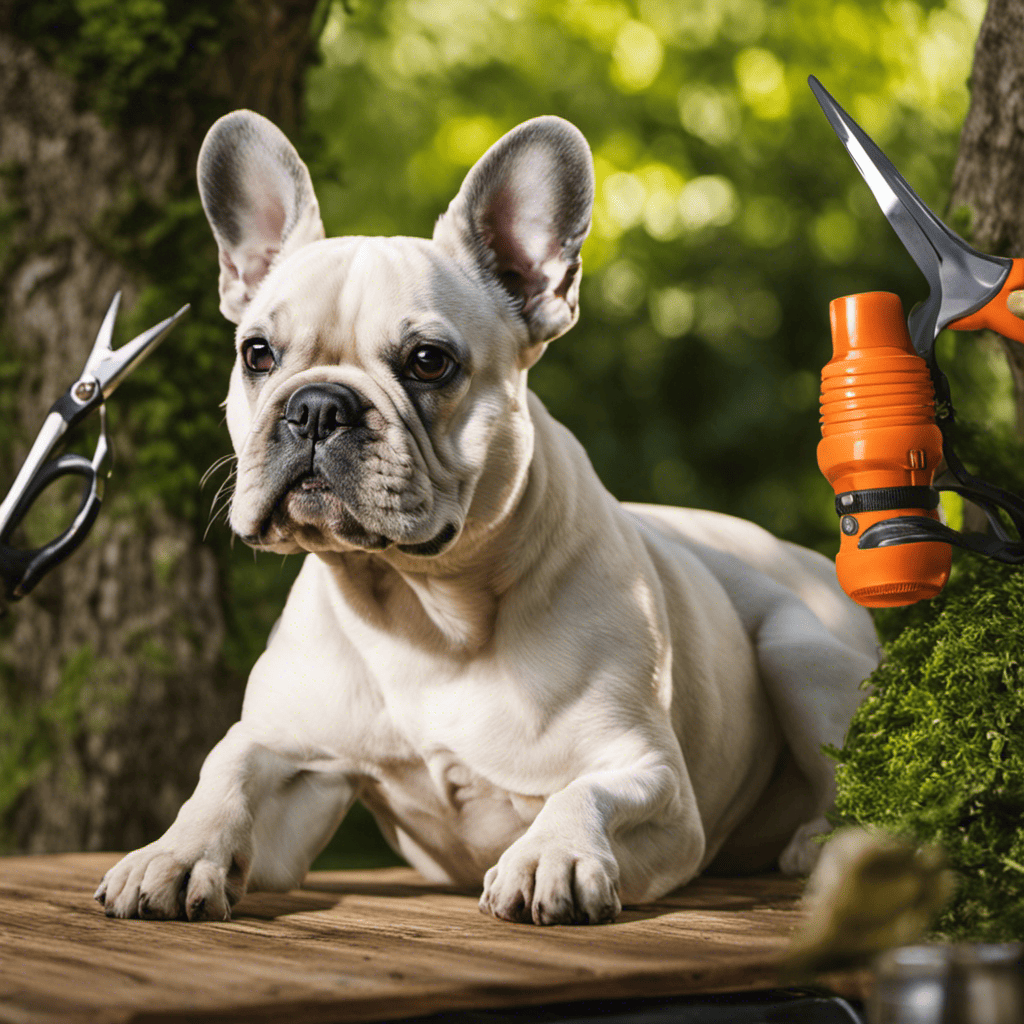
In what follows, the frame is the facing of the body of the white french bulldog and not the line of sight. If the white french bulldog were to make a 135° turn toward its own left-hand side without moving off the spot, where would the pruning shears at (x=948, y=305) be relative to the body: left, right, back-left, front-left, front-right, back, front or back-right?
front-right

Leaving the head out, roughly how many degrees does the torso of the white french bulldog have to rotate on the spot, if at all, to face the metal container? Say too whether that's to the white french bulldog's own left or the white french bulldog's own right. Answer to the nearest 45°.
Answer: approximately 45° to the white french bulldog's own left

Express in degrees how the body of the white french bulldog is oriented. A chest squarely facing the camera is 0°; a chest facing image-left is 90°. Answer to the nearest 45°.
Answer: approximately 45°

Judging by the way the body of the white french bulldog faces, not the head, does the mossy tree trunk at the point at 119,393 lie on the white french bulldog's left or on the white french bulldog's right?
on the white french bulldog's right
